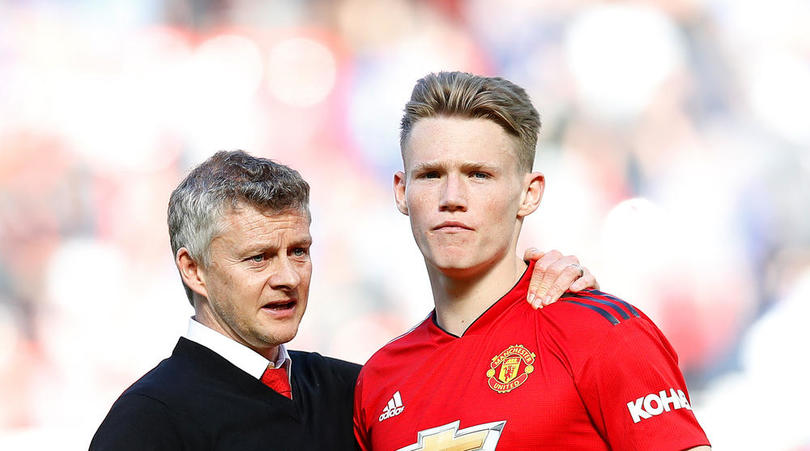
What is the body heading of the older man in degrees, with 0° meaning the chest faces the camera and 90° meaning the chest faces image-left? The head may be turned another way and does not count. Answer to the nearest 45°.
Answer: approximately 315°
